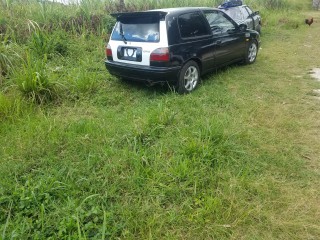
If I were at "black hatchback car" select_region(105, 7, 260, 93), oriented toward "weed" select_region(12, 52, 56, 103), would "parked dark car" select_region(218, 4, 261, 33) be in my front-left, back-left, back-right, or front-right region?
back-right

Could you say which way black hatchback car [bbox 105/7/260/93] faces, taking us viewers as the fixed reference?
facing away from the viewer and to the right of the viewer

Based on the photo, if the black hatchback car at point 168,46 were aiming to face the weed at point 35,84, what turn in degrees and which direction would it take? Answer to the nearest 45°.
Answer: approximately 135° to its left

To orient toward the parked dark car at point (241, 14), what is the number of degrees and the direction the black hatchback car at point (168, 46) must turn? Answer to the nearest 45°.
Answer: approximately 45° to its left

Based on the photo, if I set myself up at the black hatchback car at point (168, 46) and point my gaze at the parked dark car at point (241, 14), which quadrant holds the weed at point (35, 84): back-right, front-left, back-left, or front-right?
back-left

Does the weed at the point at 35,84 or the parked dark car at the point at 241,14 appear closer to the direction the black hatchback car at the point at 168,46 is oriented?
the parked dark car
